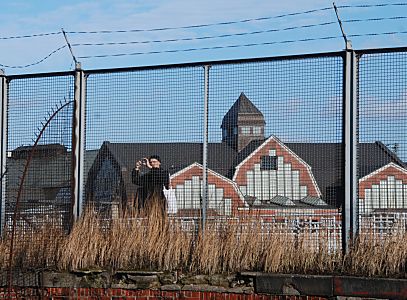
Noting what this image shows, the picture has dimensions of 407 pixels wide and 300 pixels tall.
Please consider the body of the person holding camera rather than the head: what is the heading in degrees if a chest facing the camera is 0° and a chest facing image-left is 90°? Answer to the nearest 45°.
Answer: approximately 45°

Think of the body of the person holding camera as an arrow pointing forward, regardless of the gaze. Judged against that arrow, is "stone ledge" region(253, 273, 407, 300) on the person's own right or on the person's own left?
on the person's own left
